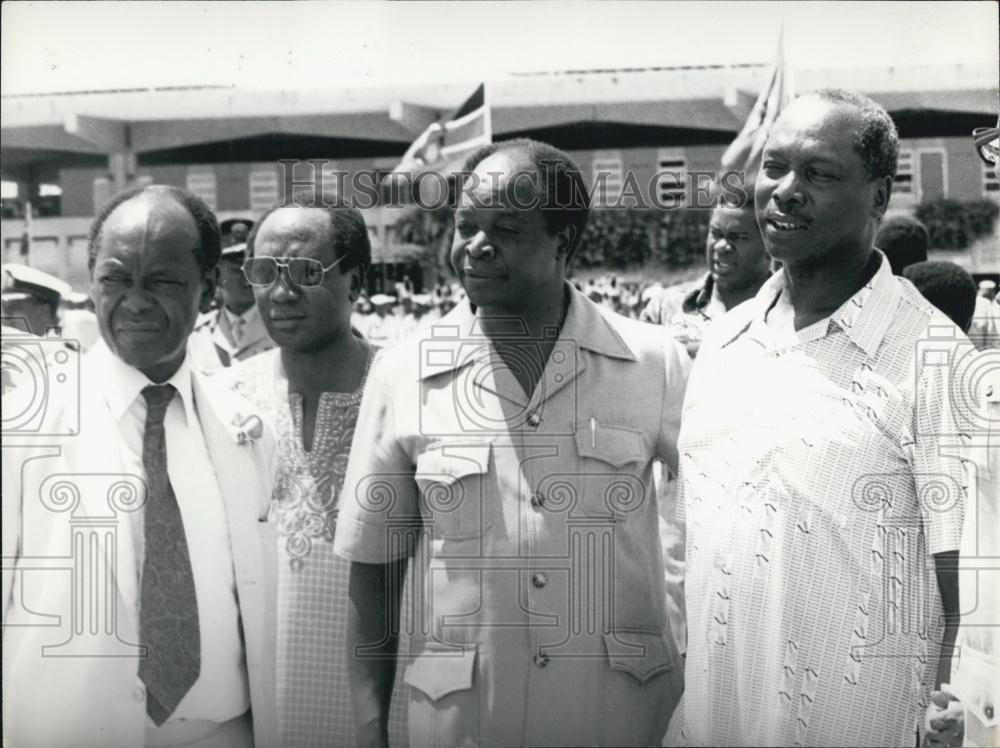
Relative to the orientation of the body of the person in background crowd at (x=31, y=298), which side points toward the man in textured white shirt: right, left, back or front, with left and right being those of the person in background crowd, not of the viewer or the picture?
left

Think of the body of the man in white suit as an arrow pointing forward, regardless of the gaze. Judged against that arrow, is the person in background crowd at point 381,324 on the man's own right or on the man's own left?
on the man's own left

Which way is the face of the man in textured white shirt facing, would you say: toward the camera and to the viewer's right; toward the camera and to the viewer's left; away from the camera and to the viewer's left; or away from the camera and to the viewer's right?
toward the camera and to the viewer's left

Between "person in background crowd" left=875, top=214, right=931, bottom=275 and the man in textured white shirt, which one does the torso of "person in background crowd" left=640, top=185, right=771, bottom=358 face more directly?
the man in textured white shirt

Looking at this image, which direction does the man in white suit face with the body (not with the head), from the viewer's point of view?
toward the camera

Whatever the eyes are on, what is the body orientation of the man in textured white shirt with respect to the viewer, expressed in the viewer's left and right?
facing the viewer and to the left of the viewer

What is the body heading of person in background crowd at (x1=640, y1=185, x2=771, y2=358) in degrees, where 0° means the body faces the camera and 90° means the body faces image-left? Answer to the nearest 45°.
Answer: approximately 45°

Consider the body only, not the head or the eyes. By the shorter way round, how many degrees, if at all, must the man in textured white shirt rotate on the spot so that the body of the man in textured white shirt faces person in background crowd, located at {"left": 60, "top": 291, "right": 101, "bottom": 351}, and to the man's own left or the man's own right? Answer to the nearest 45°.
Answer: approximately 45° to the man's own right

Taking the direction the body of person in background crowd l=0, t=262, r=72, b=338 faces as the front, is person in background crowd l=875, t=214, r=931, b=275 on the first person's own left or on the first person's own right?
on the first person's own left
